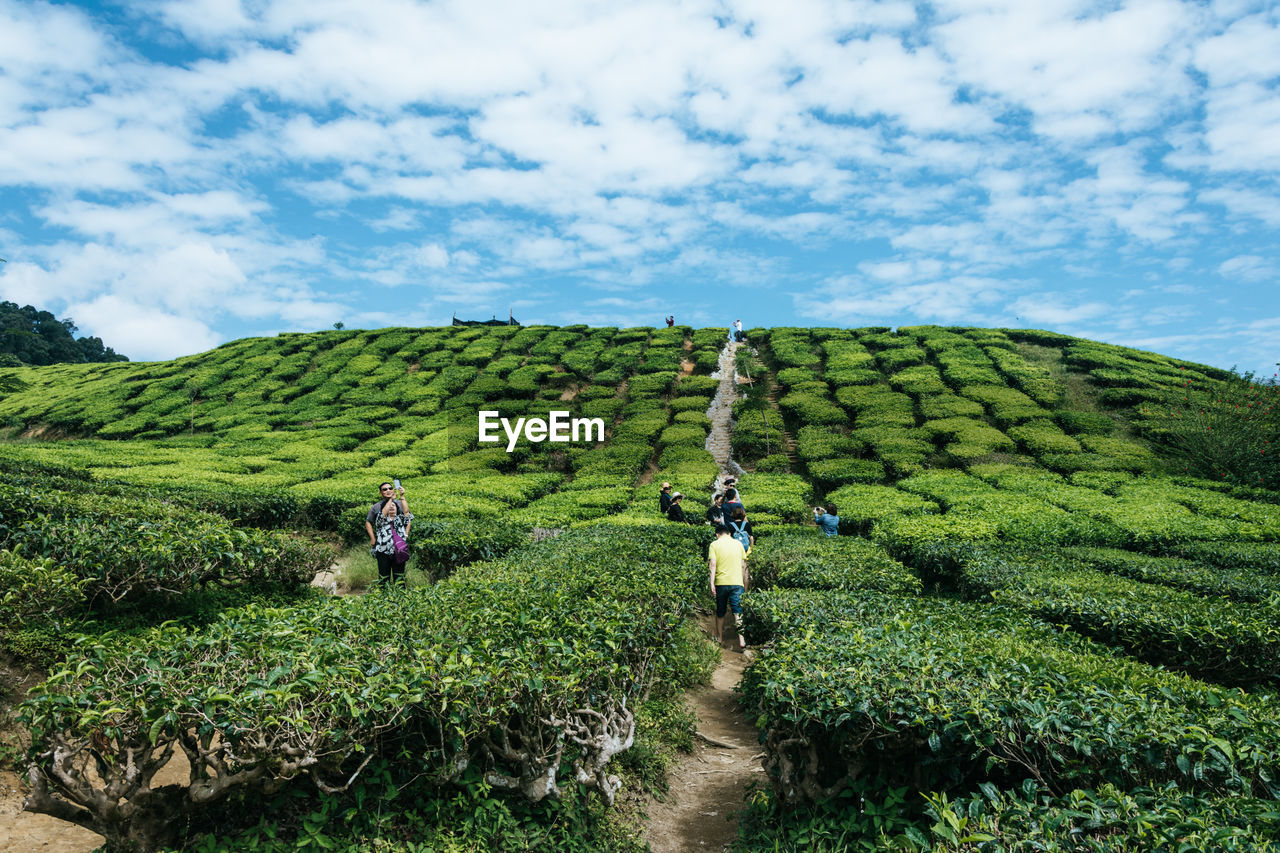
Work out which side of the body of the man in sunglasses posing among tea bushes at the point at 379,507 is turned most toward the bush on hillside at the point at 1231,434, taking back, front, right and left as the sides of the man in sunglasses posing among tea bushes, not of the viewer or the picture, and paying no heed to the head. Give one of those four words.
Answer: left

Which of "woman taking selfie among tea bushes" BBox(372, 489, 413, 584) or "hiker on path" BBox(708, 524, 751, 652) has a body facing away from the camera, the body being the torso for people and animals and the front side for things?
"hiker on path" BBox(708, 524, 751, 652)

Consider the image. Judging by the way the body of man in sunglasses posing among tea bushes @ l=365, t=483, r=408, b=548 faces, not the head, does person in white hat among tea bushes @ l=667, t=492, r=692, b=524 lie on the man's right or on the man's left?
on the man's left

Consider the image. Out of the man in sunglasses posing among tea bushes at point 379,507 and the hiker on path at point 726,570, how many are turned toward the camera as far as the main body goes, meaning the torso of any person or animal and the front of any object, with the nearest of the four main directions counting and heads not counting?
1

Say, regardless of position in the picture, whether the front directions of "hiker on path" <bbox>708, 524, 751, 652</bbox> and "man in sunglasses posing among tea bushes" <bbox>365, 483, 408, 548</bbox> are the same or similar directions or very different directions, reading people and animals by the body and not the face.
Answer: very different directions

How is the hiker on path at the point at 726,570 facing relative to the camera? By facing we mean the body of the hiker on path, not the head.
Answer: away from the camera
